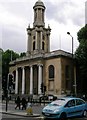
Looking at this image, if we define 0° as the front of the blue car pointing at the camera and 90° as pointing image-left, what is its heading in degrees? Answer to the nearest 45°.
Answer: approximately 45°
